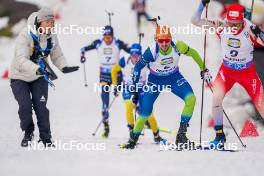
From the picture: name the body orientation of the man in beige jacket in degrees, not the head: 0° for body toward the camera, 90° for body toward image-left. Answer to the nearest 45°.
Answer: approximately 315°
